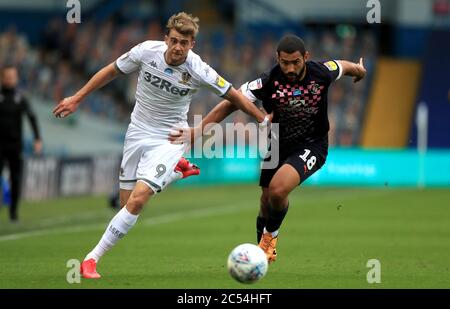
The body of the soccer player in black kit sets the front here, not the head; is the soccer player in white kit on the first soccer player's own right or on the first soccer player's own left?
on the first soccer player's own right

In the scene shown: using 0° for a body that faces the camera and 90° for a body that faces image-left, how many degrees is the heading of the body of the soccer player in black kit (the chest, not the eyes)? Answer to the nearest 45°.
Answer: approximately 0°
